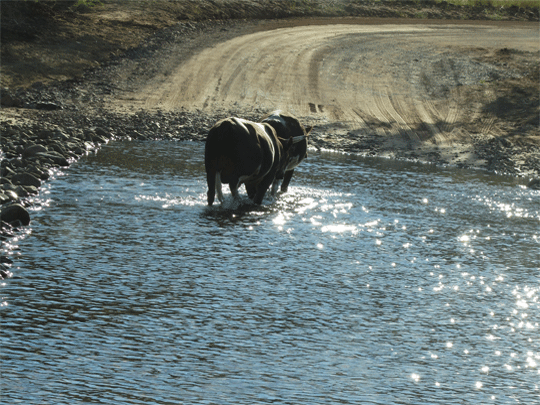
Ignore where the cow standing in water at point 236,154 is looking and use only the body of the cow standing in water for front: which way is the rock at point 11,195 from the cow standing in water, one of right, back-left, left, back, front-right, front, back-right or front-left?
back-left

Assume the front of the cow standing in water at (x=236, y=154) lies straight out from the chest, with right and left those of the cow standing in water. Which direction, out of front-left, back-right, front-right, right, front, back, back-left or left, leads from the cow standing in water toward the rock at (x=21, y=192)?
back-left

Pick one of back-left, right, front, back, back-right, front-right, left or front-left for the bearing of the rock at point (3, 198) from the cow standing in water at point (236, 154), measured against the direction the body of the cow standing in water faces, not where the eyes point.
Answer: back-left

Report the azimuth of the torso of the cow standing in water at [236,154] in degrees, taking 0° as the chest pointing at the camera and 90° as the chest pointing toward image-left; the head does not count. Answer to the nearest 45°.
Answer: approximately 225°

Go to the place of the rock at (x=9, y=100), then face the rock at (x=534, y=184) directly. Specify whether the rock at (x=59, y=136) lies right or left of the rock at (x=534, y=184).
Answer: right

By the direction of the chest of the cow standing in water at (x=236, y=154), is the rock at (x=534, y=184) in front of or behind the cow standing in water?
in front

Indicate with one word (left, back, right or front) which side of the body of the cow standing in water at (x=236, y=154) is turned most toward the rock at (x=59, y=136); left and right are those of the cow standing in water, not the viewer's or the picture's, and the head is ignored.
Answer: left

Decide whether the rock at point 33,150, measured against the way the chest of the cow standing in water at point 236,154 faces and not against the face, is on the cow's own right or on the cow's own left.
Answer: on the cow's own left

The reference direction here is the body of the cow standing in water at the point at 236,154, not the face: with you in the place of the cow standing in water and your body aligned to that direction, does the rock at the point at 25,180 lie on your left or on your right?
on your left

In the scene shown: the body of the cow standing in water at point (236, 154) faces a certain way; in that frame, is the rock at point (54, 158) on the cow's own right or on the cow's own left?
on the cow's own left
